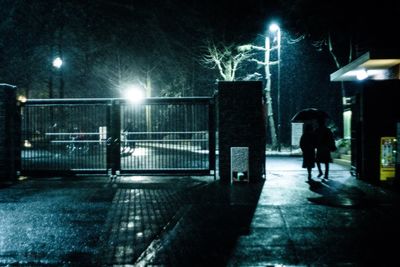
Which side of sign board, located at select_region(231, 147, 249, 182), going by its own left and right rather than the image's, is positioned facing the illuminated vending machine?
left

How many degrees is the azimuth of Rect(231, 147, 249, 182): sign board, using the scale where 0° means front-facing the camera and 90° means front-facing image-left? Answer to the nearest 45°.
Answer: approximately 0°

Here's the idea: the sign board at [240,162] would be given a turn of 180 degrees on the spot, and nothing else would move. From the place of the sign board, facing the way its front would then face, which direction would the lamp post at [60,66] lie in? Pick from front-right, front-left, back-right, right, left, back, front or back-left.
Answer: front-left

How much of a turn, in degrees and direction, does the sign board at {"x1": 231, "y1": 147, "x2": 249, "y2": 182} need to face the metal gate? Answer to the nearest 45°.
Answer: approximately 90° to its right

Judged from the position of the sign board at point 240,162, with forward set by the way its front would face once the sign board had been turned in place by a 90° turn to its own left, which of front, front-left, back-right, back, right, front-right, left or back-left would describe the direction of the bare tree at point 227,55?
left

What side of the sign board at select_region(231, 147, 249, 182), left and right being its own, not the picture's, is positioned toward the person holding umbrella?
left

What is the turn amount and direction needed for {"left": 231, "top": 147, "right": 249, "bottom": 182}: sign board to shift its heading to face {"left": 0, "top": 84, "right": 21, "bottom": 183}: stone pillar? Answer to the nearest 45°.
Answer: approximately 90° to its right
